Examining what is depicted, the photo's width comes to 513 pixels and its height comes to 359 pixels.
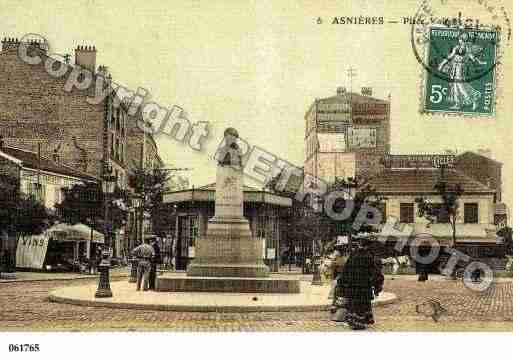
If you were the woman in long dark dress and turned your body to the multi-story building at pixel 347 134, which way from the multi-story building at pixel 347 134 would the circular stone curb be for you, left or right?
left

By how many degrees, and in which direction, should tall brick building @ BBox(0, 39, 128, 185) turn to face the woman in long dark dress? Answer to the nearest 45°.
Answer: approximately 45° to its right

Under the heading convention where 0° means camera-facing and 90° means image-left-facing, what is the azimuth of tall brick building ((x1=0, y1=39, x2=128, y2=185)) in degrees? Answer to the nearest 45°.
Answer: approximately 315°

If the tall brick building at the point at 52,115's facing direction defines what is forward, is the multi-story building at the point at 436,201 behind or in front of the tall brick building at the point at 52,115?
in front

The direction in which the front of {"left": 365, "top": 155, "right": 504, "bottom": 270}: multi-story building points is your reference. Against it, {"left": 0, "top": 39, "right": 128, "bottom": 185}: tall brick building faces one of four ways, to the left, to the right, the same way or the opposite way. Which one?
to the left

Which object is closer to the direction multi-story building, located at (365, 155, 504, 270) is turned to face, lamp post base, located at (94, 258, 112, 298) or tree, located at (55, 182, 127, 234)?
the lamp post base

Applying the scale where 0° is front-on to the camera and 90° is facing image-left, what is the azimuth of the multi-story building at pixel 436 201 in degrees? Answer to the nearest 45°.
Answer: approximately 0°

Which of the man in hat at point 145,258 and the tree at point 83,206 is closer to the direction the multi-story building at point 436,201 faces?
the man in hat
